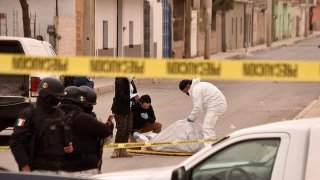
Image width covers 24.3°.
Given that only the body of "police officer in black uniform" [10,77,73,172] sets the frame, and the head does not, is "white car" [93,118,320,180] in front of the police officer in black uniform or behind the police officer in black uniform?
in front

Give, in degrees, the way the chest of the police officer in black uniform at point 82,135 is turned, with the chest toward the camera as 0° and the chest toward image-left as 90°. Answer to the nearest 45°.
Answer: approximately 270°

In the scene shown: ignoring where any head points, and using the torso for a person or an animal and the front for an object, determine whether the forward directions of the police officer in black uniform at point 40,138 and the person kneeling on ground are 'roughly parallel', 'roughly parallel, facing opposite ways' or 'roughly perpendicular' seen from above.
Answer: roughly parallel

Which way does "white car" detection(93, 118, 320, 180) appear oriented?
to the viewer's left

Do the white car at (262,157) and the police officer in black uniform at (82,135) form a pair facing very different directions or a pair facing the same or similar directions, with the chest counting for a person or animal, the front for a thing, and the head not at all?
very different directions

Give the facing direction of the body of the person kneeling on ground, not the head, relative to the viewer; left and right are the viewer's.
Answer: facing the viewer and to the right of the viewer

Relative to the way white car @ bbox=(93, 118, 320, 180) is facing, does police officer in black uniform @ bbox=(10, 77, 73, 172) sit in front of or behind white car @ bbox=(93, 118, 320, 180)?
in front

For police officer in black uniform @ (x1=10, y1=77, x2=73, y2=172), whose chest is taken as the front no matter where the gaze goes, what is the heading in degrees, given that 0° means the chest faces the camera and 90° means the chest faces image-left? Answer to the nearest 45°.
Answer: approximately 315°

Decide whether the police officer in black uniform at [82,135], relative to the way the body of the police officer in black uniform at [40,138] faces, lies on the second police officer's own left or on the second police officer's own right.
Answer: on the second police officer's own left

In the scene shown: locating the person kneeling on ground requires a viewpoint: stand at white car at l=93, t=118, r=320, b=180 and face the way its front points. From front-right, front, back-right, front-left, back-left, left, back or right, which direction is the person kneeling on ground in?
right

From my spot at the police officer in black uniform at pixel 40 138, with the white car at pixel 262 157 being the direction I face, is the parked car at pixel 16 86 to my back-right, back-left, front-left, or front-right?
back-left
